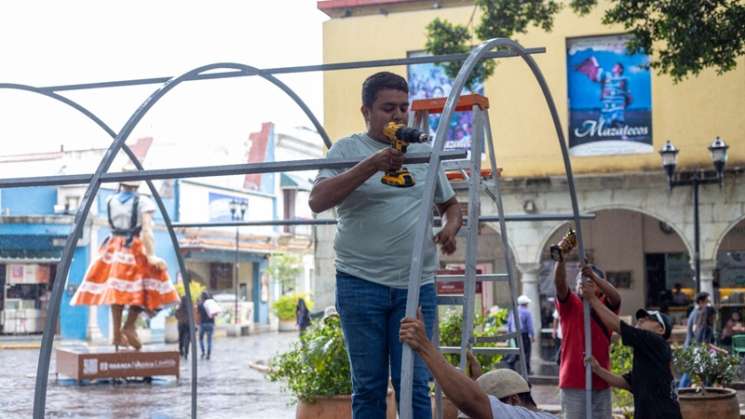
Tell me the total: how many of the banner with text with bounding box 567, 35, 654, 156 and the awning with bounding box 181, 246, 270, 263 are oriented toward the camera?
2

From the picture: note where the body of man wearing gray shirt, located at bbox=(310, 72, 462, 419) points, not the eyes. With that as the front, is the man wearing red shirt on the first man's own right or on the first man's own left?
on the first man's own left

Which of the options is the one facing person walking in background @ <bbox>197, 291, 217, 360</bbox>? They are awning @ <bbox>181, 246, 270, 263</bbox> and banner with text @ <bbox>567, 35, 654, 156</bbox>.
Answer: the awning

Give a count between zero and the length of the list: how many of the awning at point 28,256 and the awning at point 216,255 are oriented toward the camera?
2

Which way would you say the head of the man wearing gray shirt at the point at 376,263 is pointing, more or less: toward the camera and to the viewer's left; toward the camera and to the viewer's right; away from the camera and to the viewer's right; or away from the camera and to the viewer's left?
toward the camera and to the viewer's right

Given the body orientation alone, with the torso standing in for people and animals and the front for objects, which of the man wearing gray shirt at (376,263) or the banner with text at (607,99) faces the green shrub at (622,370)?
the banner with text

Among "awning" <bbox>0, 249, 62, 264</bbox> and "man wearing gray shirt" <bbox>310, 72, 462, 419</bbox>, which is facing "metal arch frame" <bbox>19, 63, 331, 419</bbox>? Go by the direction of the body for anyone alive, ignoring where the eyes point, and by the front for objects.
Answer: the awning

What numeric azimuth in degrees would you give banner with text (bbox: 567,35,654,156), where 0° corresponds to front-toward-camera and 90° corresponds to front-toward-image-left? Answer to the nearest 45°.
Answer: approximately 0°

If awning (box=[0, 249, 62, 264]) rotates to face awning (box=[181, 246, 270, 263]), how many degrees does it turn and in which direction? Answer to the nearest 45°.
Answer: approximately 135° to its left
